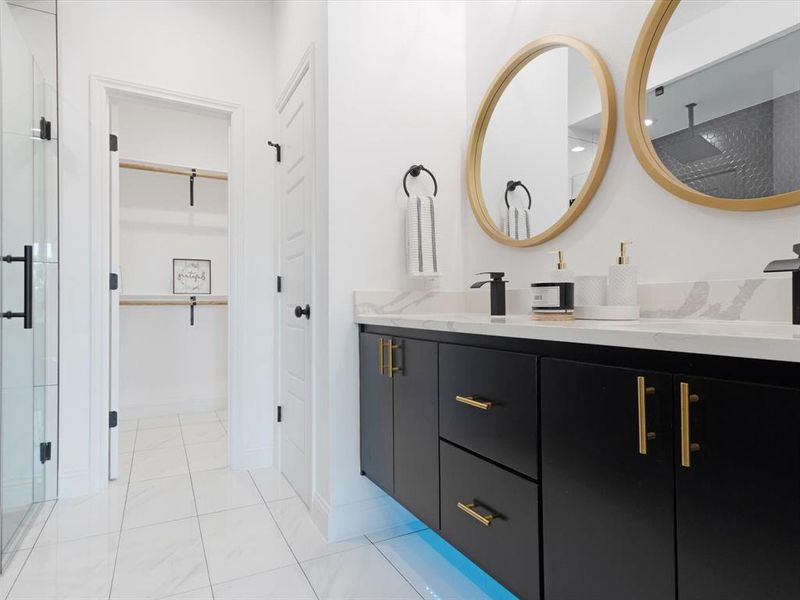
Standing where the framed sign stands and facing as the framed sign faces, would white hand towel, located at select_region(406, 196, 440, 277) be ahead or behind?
ahead

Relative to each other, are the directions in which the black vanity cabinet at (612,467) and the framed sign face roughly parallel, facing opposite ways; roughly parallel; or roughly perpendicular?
roughly perpendicular

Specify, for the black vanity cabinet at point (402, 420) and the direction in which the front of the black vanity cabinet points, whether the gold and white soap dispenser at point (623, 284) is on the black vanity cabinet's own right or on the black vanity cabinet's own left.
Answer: on the black vanity cabinet's own left

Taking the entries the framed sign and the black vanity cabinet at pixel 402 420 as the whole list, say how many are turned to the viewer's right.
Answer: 0

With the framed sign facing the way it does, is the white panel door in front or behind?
in front

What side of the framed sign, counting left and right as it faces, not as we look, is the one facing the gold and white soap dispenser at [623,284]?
front

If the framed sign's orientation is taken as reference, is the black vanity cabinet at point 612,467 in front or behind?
in front

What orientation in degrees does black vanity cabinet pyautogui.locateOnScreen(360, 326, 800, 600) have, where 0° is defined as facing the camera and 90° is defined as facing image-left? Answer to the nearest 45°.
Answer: approximately 45°
